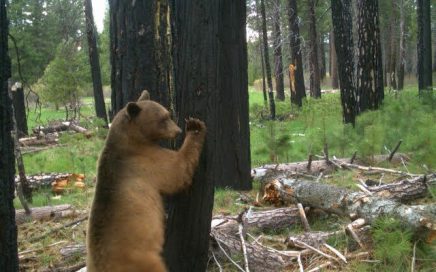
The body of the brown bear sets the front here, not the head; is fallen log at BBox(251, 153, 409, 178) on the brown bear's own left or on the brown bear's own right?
on the brown bear's own left

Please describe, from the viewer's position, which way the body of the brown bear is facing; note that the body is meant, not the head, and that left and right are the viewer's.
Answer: facing to the right of the viewer

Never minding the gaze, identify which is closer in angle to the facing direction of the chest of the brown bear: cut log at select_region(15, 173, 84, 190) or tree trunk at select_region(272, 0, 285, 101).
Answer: the tree trunk

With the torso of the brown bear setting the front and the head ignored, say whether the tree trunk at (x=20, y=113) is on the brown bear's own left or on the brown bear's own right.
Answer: on the brown bear's own left

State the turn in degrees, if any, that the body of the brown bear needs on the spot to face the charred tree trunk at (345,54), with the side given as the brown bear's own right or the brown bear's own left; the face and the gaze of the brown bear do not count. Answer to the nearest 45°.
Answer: approximately 45° to the brown bear's own left

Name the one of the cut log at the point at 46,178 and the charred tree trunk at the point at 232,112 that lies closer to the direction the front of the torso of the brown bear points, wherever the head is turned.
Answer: the charred tree trunk

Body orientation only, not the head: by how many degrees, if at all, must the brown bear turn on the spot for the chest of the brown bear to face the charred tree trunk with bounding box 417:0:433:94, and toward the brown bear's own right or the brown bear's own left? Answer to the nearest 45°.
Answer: approximately 45° to the brown bear's own left

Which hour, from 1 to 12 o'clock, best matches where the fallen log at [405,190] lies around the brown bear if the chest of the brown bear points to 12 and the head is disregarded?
The fallen log is roughly at 11 o'clock from the brown bear.

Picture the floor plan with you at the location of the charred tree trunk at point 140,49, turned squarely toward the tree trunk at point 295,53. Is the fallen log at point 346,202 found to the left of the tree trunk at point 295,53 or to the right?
right

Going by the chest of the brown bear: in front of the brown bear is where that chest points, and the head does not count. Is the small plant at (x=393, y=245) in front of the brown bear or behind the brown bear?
in front

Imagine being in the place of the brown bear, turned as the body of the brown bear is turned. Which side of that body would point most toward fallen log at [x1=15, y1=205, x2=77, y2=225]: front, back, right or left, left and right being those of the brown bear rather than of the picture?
left

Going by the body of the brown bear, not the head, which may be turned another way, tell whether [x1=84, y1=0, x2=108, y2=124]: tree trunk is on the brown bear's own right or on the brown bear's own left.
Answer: on the brown bear's own left

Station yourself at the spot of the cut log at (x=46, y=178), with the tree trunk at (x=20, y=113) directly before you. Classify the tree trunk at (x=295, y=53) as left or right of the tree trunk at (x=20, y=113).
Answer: right
